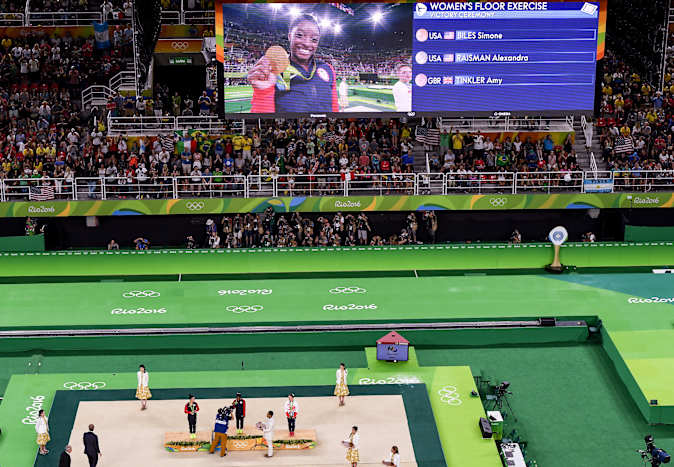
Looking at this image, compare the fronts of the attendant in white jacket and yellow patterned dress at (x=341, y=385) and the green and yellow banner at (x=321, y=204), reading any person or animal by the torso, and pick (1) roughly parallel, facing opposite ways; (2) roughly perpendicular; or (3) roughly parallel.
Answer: roughly parallel

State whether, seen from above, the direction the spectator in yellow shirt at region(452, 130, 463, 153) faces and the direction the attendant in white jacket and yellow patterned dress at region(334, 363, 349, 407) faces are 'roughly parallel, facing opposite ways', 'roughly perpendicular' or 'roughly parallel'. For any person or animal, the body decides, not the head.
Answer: roughly parallel

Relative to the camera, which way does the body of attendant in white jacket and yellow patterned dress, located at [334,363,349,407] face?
toward the camera

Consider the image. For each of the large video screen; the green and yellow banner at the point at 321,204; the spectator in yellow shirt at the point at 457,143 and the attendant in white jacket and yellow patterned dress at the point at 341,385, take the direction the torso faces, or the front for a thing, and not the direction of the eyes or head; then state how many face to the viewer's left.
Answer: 0

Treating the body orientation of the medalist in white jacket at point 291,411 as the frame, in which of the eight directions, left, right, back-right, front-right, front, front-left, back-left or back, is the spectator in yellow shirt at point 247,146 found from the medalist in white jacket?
back

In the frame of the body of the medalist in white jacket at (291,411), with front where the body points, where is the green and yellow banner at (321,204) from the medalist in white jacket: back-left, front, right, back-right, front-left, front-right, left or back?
back

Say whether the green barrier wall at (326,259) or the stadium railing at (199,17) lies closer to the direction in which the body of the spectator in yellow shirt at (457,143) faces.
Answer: the green barrier wall

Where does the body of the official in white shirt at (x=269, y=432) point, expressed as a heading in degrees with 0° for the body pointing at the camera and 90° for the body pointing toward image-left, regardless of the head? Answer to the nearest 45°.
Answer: approximately 90°

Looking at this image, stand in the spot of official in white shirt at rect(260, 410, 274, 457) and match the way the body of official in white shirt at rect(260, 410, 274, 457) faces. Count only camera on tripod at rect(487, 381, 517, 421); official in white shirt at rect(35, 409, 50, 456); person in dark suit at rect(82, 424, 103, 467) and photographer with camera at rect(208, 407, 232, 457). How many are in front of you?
3

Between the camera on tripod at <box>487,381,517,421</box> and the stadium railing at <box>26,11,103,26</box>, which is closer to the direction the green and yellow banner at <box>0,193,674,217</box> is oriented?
the camera on tripod

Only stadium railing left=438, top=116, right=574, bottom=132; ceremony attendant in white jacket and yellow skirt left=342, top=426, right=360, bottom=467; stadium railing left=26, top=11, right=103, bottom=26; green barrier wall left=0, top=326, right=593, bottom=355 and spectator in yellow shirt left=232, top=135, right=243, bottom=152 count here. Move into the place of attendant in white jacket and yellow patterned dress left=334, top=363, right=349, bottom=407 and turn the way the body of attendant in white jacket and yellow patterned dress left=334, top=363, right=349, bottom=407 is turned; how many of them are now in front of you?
1

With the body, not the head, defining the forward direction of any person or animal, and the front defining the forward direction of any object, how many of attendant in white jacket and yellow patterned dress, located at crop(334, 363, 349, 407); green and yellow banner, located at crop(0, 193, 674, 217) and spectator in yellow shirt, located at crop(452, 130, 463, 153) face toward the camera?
3

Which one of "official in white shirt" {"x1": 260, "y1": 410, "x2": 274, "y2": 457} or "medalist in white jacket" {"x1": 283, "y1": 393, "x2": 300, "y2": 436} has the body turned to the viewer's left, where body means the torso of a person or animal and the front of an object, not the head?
"official in white shirt" {"x1": 260, "y1": 410, "x2": 274, "y2": 457}

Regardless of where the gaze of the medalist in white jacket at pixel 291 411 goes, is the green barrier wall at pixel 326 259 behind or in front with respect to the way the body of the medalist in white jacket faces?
behind

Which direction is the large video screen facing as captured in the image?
toward the camera

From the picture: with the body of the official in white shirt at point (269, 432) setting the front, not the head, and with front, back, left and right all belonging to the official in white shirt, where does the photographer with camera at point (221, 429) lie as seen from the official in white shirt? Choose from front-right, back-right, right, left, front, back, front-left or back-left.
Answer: front

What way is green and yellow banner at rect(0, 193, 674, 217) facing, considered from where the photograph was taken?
facing the viewer

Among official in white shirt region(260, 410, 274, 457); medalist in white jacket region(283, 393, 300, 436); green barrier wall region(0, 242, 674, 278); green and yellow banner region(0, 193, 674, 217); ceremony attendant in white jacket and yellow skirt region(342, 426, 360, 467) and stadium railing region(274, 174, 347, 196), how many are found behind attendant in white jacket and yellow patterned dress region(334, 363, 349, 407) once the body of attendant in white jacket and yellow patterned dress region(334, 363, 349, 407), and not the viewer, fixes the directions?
3

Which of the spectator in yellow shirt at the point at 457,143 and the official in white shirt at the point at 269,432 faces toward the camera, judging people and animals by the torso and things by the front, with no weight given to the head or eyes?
the spectator in yellow shirt
